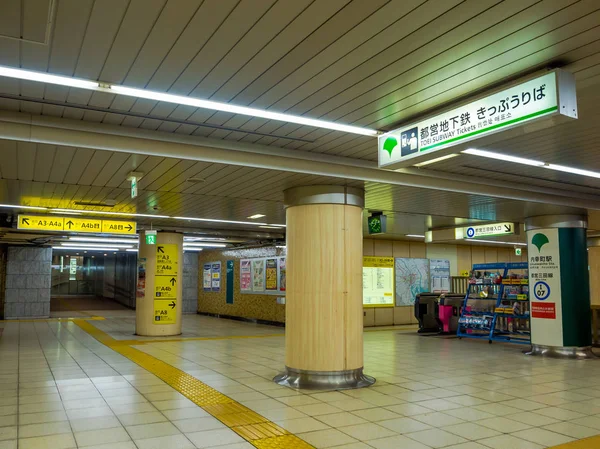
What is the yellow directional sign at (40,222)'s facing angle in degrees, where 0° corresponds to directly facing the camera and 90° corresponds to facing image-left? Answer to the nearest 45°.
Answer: approximately 0°

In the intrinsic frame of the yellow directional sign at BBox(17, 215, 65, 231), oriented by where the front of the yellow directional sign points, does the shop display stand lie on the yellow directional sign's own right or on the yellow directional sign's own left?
on the yellow directional sign's own left

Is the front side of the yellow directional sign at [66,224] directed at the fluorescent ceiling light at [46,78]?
yes

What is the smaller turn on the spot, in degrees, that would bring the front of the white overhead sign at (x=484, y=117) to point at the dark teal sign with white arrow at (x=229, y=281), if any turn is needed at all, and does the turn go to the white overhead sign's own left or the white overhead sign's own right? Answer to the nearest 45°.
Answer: approximately 90° to the white overhead sign's own right

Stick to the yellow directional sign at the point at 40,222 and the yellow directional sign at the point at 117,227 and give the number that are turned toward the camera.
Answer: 2

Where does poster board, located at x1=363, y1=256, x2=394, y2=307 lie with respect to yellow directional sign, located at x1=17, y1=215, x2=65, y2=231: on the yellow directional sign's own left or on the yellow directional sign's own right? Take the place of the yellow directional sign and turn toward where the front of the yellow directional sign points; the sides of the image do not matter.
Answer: on the yellow directional sign's own left
